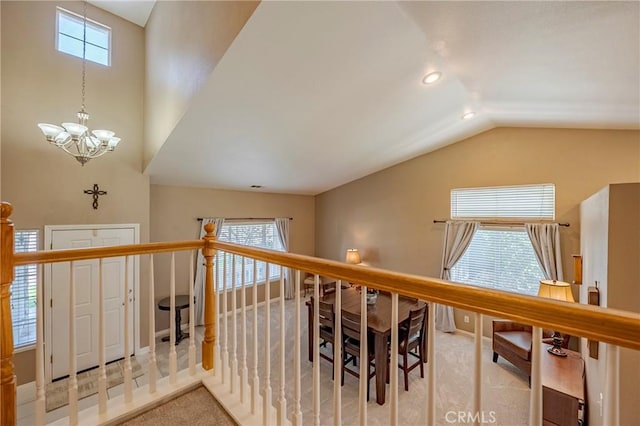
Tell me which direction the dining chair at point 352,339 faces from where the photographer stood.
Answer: facing away from the viewer and to the right of the viewer

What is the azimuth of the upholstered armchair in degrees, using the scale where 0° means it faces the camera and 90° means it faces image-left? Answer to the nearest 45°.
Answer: approximately 45°

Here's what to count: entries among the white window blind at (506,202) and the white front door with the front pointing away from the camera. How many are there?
0

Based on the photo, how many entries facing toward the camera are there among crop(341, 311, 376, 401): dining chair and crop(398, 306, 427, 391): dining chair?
0

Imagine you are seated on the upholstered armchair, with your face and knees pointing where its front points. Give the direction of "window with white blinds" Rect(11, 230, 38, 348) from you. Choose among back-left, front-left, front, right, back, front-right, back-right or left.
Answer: front

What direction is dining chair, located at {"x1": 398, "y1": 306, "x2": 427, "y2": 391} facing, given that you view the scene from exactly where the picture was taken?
facing away from the viewer and to the left of the viewer

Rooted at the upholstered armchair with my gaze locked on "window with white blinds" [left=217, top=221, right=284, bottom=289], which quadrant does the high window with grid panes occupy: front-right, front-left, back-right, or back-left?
front-left

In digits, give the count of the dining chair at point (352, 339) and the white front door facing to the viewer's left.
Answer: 0

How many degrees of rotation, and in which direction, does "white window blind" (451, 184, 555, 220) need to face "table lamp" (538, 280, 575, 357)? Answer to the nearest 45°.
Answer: approximately 45° to its left

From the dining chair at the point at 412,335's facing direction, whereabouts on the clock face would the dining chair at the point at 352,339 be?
the dining chair at the point at 352,339 is roughly at 10 o'clock from the dining chair at the point at 412,335.

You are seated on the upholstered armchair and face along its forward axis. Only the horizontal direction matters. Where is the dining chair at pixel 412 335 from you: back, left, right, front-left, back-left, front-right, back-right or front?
front

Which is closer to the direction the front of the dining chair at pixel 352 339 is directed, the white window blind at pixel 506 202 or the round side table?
the white window blind
